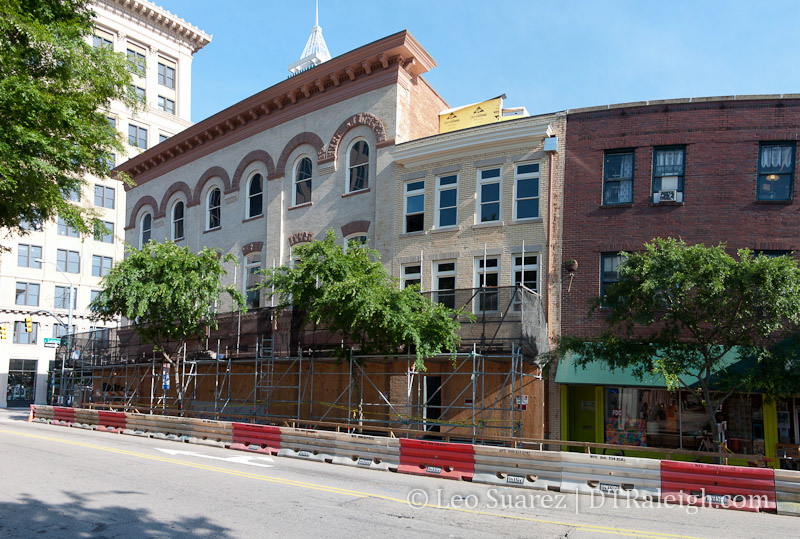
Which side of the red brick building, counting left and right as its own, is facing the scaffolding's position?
right

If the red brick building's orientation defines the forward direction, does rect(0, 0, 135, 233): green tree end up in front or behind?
in front

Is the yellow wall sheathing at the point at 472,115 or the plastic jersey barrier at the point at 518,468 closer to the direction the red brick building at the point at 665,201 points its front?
the plastic jersey barrier

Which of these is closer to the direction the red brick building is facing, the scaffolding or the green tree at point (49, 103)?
the green tree

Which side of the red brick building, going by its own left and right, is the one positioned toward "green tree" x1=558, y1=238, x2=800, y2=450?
front

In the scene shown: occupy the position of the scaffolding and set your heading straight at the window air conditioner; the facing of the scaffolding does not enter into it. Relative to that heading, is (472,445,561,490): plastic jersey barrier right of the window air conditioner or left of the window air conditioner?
right

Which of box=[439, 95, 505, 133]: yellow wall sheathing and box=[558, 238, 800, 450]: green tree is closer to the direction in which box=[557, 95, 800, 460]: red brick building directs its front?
the green tree

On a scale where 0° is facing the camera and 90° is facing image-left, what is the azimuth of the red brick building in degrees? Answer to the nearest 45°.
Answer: approximately 0°

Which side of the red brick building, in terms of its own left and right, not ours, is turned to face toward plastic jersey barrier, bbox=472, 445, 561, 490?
front

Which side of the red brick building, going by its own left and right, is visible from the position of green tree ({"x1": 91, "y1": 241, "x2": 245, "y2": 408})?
right
